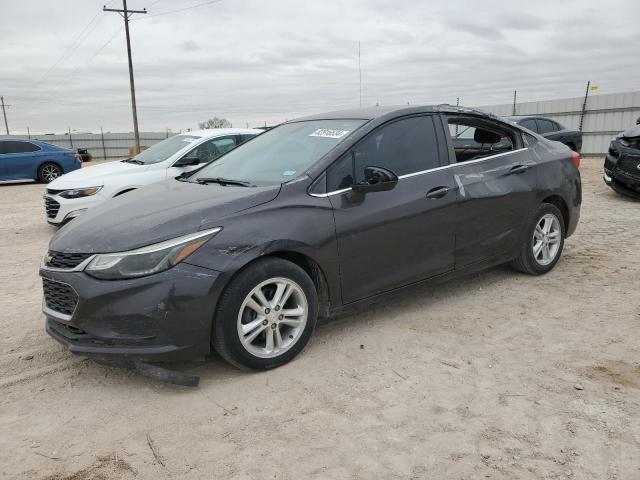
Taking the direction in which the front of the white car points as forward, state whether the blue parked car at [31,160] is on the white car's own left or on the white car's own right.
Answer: on the white car's own right

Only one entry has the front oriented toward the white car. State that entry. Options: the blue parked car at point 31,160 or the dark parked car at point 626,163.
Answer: the dark parked car at point 626,163

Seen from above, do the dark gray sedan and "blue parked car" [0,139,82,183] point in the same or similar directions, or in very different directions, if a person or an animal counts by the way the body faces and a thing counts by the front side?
same or similar directions

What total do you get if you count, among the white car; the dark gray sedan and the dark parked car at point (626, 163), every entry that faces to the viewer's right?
0

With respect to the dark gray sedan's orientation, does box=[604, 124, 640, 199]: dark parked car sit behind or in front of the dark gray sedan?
behind

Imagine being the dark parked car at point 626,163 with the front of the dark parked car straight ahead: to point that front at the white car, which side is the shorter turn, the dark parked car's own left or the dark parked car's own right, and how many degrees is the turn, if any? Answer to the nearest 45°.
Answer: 0° — it already faces it

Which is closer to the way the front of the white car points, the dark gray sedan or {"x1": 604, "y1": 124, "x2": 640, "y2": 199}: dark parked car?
the dark gray sedan

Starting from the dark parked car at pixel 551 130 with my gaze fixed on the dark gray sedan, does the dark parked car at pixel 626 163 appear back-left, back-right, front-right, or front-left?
front-left

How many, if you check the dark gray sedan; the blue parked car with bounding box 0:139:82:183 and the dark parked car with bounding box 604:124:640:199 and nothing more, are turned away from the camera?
0

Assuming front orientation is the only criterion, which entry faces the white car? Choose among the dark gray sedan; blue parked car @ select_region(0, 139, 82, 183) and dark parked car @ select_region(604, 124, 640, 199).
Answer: dark parked car @ select_region(604, 124, 640, 199)

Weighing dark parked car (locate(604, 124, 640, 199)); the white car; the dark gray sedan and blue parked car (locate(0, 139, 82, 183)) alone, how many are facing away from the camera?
0

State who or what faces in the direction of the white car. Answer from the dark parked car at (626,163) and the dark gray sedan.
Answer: the dark parked car

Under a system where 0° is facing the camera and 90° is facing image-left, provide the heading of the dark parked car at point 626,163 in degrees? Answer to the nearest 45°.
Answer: approximately 45°

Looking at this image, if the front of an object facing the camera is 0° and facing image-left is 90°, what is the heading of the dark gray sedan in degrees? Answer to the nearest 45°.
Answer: approximately 45°

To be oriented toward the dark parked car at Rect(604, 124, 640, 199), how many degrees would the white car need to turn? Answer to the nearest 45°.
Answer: approximately 135° to its left

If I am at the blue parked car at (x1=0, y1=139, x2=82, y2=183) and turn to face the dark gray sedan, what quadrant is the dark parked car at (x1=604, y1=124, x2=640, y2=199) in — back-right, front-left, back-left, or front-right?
front-left

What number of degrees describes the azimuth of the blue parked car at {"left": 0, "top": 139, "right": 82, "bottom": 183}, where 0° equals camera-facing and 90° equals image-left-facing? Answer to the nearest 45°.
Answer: approximately 90°

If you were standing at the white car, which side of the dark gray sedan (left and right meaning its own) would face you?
right

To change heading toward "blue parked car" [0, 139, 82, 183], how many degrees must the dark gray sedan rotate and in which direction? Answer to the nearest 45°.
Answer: approximately 90° to its right
